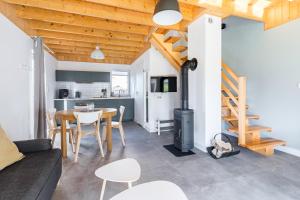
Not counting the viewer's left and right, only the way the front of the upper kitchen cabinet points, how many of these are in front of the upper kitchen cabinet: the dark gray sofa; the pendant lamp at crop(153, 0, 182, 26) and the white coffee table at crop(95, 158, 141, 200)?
3

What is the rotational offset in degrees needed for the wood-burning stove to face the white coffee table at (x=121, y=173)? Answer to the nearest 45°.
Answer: approximately 45° to its left

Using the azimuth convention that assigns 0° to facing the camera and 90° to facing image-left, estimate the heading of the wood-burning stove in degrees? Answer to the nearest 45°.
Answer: approximately 45°

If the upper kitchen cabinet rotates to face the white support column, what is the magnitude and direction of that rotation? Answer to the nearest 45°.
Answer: approximately 45° to its left

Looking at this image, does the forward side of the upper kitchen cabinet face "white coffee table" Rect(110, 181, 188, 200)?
yes

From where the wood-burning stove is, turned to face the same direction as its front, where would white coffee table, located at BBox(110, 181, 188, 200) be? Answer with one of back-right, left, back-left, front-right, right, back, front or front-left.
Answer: front-left

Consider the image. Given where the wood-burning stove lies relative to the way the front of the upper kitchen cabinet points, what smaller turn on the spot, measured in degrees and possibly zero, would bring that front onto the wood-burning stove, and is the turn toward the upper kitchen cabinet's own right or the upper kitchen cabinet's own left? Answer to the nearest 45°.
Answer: approximately 45° to the upper kitchen cabinet's own left

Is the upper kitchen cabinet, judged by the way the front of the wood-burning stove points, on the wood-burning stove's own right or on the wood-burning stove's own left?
on the wood-burning stove's own right
